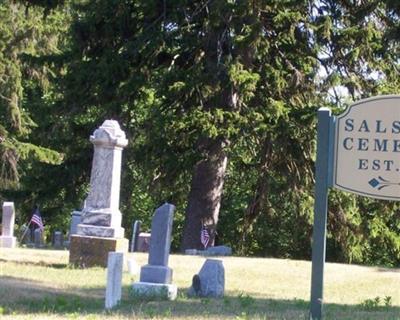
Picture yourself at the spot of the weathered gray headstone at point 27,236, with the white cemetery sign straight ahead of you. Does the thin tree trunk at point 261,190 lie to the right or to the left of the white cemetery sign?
left

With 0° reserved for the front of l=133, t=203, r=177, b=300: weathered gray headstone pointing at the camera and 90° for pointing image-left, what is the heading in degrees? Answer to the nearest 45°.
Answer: approximately 45°

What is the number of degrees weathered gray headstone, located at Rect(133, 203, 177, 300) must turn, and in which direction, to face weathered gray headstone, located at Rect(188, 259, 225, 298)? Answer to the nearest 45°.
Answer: approximately 135° to its left

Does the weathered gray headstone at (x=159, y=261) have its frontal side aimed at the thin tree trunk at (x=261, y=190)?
no

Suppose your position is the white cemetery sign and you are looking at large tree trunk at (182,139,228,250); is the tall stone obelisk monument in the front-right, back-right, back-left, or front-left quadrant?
front-left

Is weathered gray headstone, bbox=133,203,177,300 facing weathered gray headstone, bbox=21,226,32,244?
no

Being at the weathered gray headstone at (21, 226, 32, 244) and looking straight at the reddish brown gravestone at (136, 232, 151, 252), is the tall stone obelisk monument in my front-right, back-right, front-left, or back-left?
front-right

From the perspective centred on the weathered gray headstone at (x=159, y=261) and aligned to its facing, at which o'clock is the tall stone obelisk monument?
The tall stone obelisk monument is roughly at 4 o'clock from the weathered gray headstone.

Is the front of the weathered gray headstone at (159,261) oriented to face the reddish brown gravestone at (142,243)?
no
